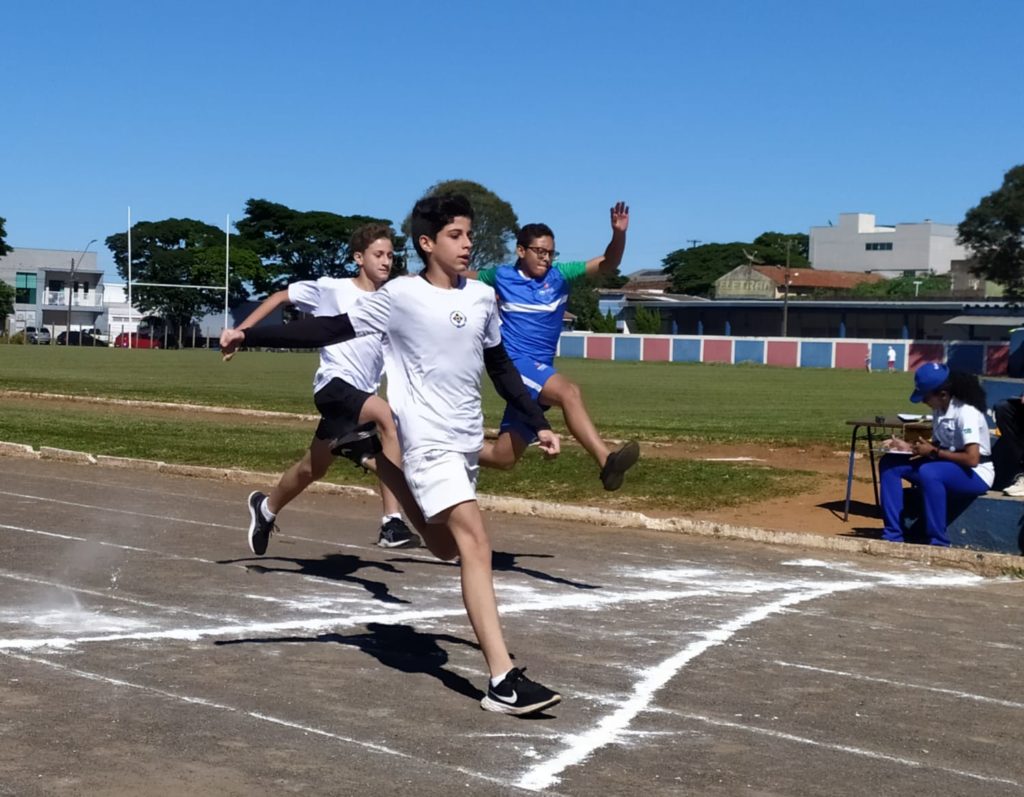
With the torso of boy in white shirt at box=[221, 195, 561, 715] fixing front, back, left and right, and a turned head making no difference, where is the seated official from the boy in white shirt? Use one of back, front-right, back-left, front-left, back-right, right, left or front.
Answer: left

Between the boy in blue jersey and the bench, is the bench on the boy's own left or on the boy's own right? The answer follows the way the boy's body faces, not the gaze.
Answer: on the boy's own left

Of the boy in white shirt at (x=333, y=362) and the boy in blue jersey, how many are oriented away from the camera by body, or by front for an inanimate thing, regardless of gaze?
0
